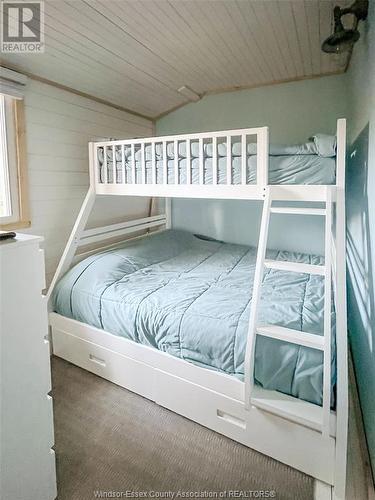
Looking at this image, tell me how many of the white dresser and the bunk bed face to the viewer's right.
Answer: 1

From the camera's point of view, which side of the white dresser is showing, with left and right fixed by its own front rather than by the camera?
right

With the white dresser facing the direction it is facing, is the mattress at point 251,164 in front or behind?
in front

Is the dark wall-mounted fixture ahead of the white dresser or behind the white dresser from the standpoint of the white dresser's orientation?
ahead
